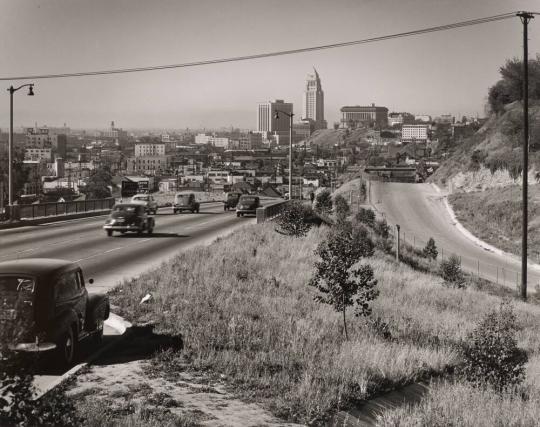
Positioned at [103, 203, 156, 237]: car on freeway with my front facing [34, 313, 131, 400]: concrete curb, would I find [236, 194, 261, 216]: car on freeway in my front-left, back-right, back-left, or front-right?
back-left

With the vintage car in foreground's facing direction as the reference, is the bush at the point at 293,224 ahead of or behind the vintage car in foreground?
ahead

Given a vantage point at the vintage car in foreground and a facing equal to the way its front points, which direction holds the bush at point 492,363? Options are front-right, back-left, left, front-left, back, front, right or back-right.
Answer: front-right

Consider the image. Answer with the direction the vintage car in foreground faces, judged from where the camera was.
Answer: facing away from the viewer and to the right of the viewer
